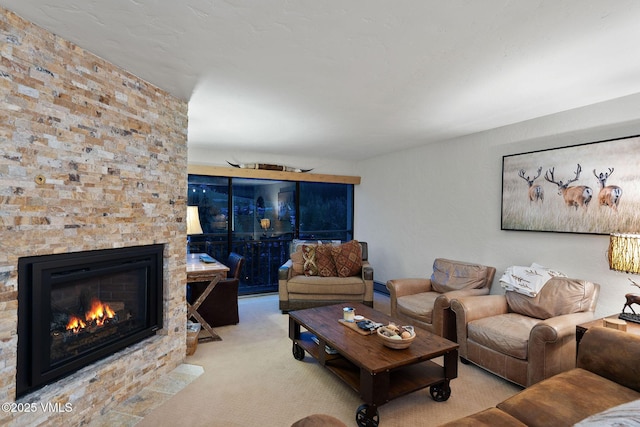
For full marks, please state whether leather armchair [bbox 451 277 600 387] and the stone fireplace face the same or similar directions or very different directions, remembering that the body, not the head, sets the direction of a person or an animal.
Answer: very different directions

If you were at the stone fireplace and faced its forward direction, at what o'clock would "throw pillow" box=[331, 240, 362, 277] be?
The throw pillow is roughly at 10 o'clock from the stone fireplace.

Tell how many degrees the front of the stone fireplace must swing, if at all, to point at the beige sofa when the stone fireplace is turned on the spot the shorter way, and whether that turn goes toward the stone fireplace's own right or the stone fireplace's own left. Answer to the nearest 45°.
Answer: approximately 45° to the stone fireplace's own left

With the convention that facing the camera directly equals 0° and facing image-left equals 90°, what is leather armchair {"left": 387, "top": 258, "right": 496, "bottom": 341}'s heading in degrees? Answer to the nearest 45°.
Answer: approximately 45°

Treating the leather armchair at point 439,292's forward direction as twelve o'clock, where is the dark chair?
The dark chair is roughly at 1 o'clock from the leather armchair.

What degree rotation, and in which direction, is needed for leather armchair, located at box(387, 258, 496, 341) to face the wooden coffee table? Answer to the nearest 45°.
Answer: approximately 45° to its left

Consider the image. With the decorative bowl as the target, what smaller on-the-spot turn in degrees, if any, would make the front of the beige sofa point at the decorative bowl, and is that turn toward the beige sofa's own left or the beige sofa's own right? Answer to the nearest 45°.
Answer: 0° — it already faces it

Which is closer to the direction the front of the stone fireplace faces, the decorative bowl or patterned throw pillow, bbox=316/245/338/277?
the decorative bowl

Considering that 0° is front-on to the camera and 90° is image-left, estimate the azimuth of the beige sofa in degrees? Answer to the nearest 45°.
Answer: approximately 0°

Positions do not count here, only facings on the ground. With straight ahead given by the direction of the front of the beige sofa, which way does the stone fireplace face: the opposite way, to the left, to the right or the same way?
to the left

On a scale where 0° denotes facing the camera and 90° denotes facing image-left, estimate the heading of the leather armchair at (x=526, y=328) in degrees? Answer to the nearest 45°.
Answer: approximately 45°

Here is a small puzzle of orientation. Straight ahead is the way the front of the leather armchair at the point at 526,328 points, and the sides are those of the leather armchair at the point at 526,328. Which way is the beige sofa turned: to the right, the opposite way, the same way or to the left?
to the left

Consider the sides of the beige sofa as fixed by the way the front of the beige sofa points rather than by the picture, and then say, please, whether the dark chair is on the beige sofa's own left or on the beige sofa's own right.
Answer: on the beige sofa's own right
